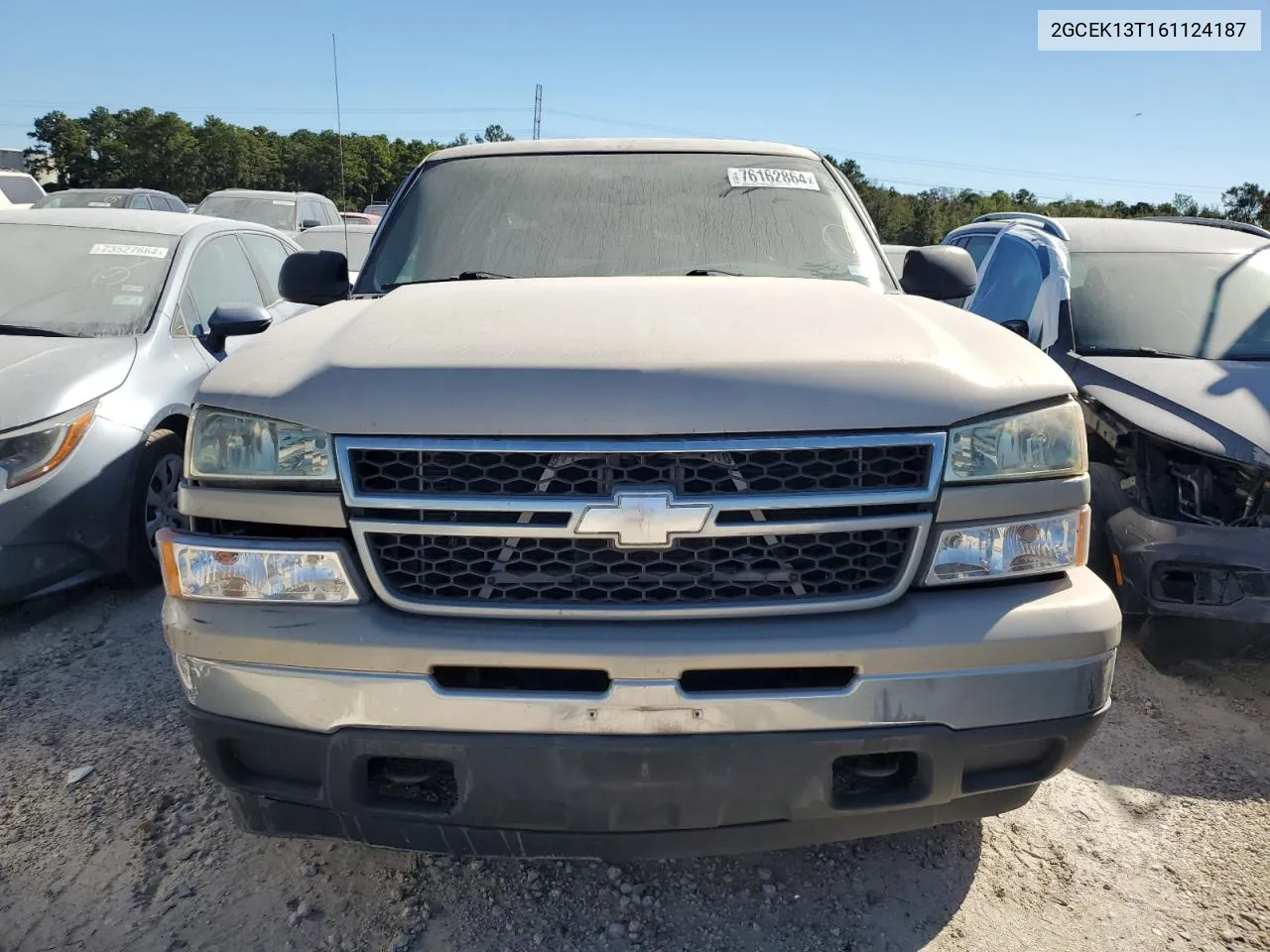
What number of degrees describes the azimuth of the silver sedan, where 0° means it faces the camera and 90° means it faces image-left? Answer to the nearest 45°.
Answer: approximately 45°

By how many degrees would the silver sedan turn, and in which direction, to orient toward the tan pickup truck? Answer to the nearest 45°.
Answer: approximately 45° to its left

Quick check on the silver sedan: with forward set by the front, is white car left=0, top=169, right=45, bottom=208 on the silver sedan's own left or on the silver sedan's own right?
on the silver sedan's own right

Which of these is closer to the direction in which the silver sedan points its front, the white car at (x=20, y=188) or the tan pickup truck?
the tan pickup truck

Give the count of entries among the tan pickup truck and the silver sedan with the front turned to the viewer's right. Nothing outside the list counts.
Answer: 0

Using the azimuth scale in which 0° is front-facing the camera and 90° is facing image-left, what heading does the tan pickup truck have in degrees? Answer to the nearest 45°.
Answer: approximately 0°

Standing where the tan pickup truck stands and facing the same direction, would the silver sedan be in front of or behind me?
behind
